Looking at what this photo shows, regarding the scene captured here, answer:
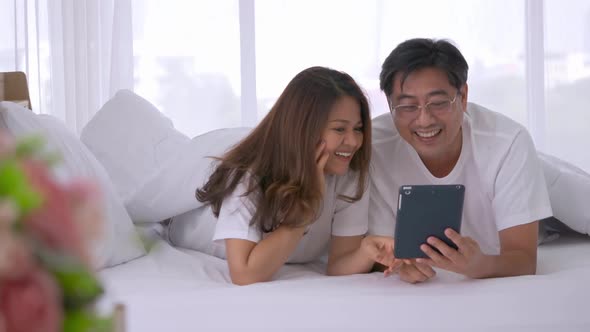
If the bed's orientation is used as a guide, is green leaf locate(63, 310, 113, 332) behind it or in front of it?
in front

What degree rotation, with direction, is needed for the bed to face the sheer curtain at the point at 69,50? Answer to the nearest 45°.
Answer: approximately 180°

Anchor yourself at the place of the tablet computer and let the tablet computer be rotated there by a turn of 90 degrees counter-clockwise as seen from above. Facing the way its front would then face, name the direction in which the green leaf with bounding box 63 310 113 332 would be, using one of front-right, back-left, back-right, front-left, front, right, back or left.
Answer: left

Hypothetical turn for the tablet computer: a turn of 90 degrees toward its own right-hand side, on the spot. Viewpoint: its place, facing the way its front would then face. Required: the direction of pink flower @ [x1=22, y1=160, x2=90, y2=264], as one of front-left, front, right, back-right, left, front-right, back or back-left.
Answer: right

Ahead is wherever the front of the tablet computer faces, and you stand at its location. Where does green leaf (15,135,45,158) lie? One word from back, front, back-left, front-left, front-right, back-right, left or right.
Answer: back

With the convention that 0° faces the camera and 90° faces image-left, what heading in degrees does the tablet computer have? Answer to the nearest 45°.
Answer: approximately 180°
